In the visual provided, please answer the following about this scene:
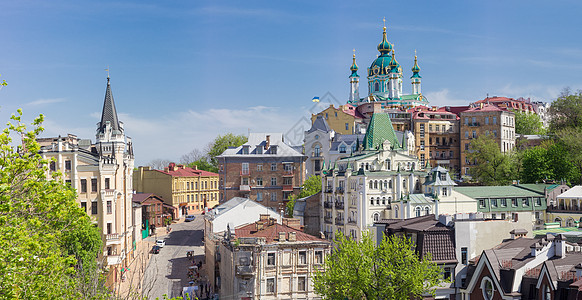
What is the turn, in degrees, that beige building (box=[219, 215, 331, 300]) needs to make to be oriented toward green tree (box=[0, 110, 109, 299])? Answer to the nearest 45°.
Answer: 0° — it already faces it

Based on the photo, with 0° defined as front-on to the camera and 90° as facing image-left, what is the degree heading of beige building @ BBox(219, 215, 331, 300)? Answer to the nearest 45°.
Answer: approximately 0°
